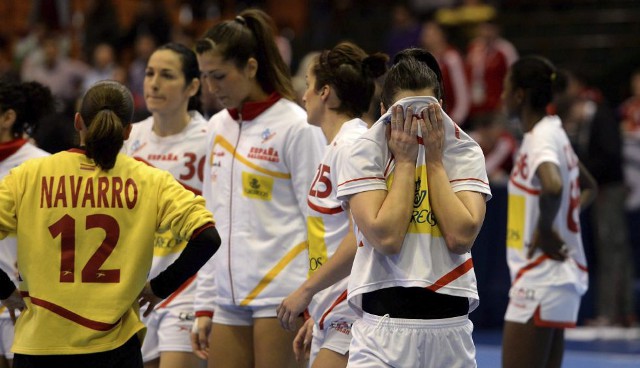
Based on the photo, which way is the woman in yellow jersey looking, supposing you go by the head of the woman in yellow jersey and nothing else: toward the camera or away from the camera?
away from the camera

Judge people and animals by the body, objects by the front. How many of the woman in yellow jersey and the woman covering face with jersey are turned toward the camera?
1

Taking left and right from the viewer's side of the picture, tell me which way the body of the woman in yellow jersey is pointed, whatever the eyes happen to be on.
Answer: facing away from the viewer

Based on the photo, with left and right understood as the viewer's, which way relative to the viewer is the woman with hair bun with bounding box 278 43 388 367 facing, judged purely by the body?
facing to the left of the viewer

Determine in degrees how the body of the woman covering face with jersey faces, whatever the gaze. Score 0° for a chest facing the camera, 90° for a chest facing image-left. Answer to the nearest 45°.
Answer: approximately 0°

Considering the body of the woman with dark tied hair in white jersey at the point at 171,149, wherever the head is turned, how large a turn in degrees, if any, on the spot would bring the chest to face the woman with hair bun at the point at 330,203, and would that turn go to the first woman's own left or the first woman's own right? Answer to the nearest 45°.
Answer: approximately 90° to the first woman's own left

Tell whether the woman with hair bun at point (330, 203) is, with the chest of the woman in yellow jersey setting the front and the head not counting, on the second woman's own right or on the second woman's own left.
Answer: on the second woman's own right

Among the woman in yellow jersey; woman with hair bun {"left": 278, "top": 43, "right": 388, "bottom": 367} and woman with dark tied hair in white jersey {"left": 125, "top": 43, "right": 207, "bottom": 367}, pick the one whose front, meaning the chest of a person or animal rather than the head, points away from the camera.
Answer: the woman in yellow jersey

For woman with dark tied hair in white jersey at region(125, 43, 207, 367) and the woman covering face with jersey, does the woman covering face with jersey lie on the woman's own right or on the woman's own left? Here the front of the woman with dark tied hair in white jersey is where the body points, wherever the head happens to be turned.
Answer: on the woman's own left
